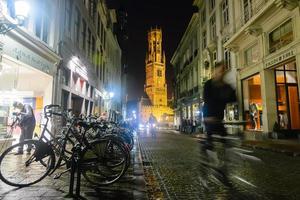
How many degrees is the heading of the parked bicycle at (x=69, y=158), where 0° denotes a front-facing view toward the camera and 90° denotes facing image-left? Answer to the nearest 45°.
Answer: approximately 90°

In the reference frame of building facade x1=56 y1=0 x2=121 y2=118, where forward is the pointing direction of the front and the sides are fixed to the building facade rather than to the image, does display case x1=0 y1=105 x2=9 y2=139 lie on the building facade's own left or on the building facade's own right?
on the building facade's own right

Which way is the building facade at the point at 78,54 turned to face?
to the viewer's right

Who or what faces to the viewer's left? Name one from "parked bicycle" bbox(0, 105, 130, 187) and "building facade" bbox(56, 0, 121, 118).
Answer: the parked bicycle

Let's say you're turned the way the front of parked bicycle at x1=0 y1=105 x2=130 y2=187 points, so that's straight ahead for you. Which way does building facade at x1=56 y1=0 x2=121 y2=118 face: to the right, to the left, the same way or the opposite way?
the opposite way

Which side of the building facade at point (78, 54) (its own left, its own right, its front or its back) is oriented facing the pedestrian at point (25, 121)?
right

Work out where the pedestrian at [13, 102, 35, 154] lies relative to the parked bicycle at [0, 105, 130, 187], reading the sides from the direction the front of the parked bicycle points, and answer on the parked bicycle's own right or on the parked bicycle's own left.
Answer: on the parked bicycle's own right

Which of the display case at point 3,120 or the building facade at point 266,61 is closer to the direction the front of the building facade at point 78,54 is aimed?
the building facade

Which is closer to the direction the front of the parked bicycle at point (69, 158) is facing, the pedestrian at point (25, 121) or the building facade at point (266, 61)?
the pedestrian

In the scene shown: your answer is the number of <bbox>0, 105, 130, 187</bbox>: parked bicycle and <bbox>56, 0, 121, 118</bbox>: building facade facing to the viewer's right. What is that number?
1

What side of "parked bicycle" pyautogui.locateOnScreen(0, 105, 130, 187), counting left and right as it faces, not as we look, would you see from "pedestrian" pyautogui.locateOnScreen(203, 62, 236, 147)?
back
